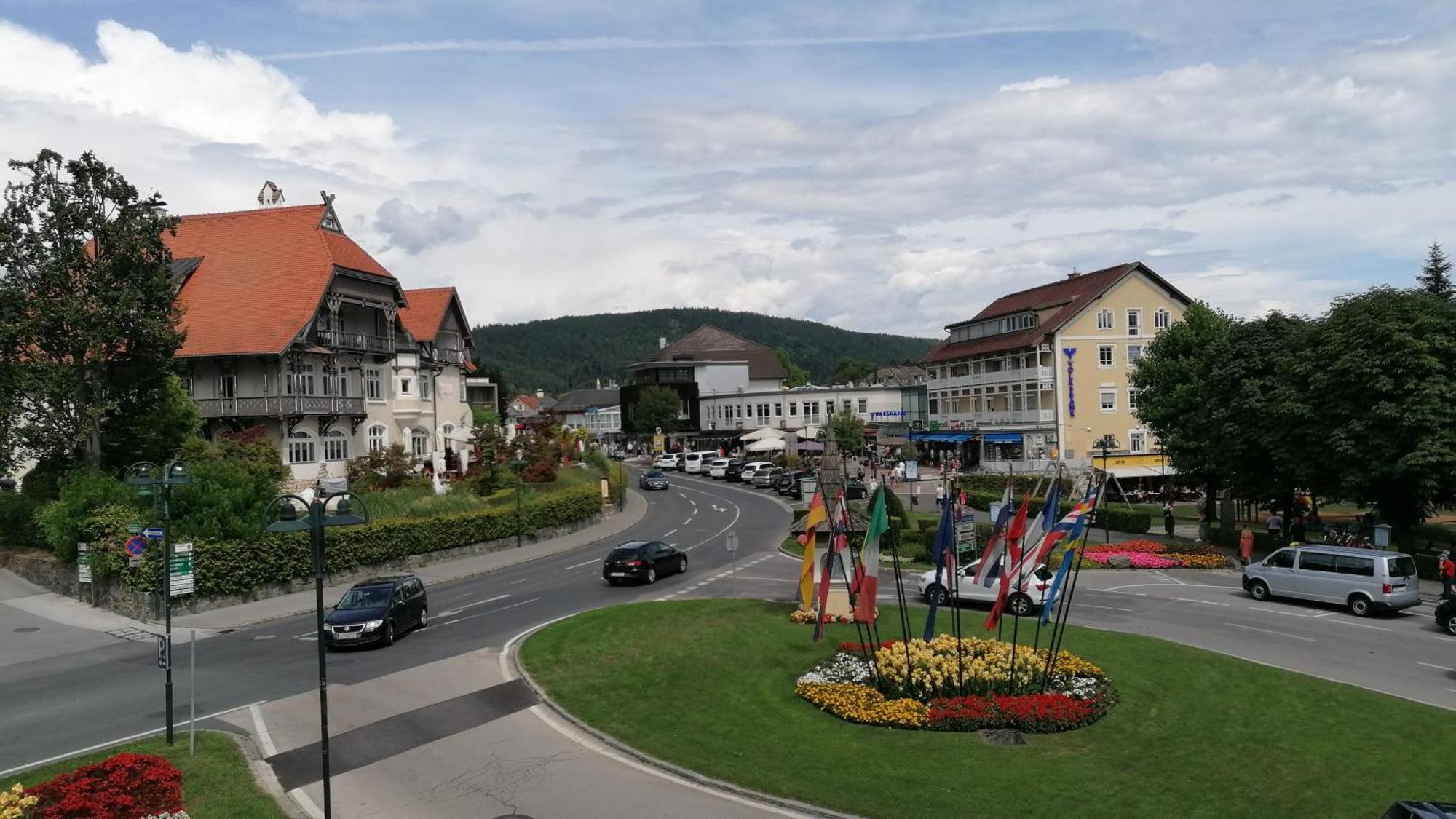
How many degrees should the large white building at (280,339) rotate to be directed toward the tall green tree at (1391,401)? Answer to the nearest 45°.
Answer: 0° — it already faces it

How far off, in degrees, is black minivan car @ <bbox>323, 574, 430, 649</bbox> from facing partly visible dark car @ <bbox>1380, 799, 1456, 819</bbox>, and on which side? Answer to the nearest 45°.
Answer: approximately 90° to its left

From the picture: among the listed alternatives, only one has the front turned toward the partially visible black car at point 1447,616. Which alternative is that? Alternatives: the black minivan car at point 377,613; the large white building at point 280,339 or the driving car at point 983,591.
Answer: the large white building

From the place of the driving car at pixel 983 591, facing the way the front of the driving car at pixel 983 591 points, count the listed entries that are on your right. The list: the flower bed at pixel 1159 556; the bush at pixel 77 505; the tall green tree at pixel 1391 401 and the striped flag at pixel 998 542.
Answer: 2

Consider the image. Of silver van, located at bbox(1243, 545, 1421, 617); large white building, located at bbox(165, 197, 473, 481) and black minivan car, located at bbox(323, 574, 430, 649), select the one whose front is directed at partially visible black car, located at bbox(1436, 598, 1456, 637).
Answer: the large white building

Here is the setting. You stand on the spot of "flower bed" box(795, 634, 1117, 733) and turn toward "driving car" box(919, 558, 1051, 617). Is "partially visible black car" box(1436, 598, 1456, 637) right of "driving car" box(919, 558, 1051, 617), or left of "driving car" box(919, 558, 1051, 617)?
right

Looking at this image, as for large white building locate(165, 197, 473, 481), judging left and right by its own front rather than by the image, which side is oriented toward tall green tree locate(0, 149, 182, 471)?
right

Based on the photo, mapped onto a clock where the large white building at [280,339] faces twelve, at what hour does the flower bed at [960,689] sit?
The flower bed is roughly at 1 o'clock from the large white building.
